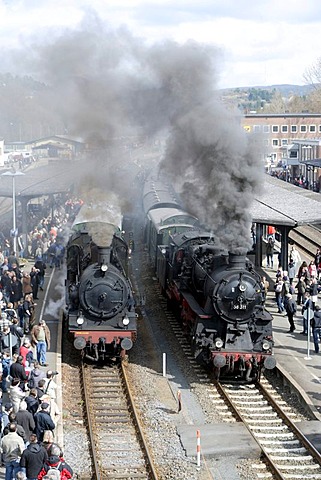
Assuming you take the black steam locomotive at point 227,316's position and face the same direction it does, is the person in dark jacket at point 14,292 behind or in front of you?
behind

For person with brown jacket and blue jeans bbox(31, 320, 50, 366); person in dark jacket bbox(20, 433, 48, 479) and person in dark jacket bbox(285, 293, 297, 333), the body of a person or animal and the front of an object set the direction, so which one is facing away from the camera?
person in dark jacket bbox(20, 433, 48, 479)

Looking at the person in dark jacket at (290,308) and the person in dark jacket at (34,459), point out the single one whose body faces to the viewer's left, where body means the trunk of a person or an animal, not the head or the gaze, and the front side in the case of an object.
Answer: the person in dark jacket at (290,308)

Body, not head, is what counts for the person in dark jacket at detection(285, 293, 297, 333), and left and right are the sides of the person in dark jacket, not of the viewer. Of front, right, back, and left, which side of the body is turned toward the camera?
left

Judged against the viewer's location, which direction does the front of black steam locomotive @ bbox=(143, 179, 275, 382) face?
facing the viewer and to the right of the viewer

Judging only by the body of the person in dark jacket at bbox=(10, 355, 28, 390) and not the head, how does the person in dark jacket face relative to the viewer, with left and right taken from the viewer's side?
facing away from the viewer and to the right of the viewer

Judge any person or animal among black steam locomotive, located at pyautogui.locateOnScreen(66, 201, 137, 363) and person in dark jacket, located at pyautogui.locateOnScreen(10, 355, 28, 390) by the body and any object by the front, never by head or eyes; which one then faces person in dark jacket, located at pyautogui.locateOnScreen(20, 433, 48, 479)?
the black steam locomotive

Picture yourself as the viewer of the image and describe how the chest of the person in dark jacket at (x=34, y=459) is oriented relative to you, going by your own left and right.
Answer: facing away from the viewer

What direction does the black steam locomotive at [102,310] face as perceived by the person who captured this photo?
facing the viewer

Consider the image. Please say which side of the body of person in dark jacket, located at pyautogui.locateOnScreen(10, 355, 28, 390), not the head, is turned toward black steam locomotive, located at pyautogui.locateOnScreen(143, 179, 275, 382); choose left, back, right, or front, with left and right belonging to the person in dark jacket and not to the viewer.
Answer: front

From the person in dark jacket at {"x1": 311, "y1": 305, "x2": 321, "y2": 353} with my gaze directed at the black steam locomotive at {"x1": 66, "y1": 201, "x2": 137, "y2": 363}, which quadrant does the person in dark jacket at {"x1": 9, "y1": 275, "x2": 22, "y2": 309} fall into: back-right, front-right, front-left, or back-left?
front-right
